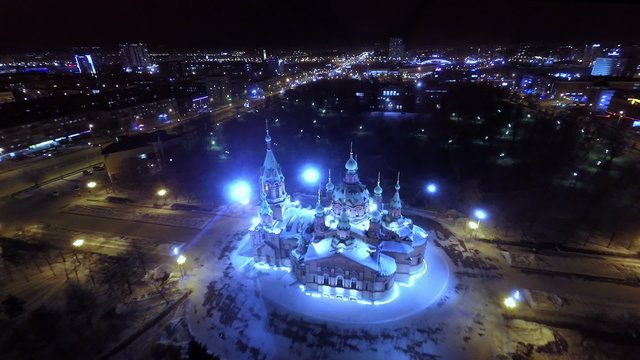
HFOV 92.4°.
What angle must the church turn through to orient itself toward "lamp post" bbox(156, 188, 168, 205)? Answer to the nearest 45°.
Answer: approximately 45° to its right

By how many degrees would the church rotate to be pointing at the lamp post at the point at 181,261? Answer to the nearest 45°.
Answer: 0° — it already faces it

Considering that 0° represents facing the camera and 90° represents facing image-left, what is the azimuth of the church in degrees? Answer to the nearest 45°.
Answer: approximately 90°

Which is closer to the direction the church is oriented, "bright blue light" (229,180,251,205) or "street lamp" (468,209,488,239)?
the bright blue light

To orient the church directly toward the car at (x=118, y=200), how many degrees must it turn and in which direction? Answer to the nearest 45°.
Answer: approximately 45° to its right

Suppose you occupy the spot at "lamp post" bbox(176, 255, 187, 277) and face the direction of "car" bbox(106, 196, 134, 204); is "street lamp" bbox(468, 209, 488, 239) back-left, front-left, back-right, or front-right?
back-right

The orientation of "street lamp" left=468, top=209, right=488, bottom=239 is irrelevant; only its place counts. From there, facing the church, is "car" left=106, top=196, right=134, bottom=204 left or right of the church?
right

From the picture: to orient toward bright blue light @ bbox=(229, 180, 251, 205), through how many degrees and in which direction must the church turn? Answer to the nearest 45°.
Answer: approximately 45° to its right

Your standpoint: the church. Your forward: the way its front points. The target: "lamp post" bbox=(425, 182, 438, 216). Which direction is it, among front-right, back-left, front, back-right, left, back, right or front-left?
back-right
